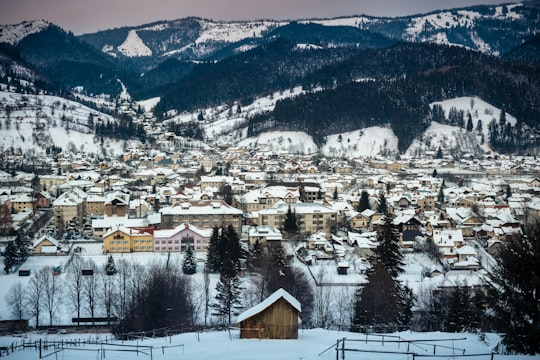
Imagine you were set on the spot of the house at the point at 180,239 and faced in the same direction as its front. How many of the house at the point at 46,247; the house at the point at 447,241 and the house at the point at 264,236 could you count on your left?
2

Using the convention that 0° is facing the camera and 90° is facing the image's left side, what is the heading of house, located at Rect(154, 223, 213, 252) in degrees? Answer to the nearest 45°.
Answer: approximately 0°

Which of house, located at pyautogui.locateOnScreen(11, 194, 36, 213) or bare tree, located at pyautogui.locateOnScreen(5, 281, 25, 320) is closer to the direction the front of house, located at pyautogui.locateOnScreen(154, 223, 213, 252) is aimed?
the bare tree

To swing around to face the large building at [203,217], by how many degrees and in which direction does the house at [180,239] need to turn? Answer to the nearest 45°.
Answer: approximately 180°

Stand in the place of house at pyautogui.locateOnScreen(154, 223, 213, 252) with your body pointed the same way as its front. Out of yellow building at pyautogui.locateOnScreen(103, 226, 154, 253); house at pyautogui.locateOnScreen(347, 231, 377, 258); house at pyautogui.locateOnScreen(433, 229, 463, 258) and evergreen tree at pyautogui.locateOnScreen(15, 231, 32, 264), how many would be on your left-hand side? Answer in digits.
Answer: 2

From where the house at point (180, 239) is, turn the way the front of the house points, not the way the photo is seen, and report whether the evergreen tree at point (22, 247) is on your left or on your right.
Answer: on your right

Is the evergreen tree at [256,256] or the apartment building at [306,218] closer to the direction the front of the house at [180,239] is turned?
the evergreen tree

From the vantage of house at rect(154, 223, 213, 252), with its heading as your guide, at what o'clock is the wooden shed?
The wooden shed is roughly at 12 o'clock from the house.
